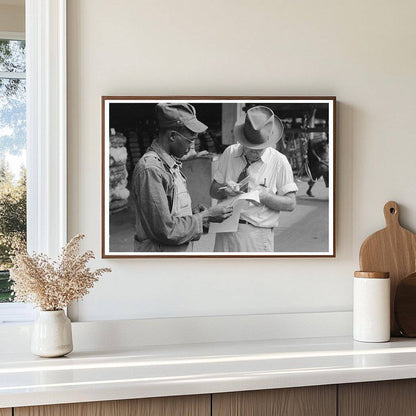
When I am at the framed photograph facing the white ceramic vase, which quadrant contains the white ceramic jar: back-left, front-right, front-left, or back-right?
back-left

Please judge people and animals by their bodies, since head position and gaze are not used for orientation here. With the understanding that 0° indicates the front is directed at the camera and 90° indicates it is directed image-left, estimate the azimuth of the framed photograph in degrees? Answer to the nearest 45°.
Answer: approximately 0°
